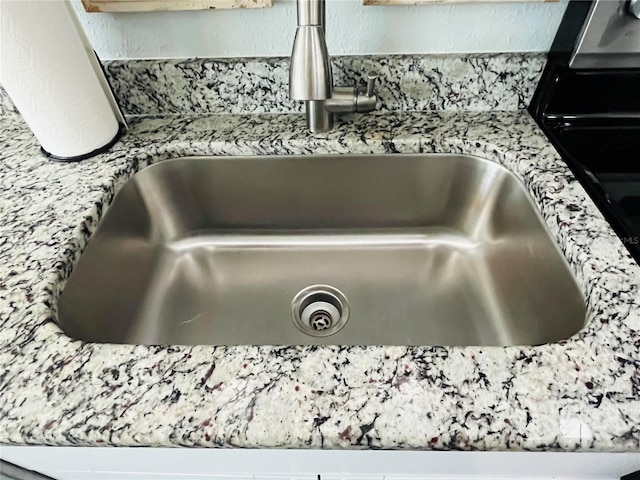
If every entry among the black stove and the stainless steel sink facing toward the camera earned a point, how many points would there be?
2
